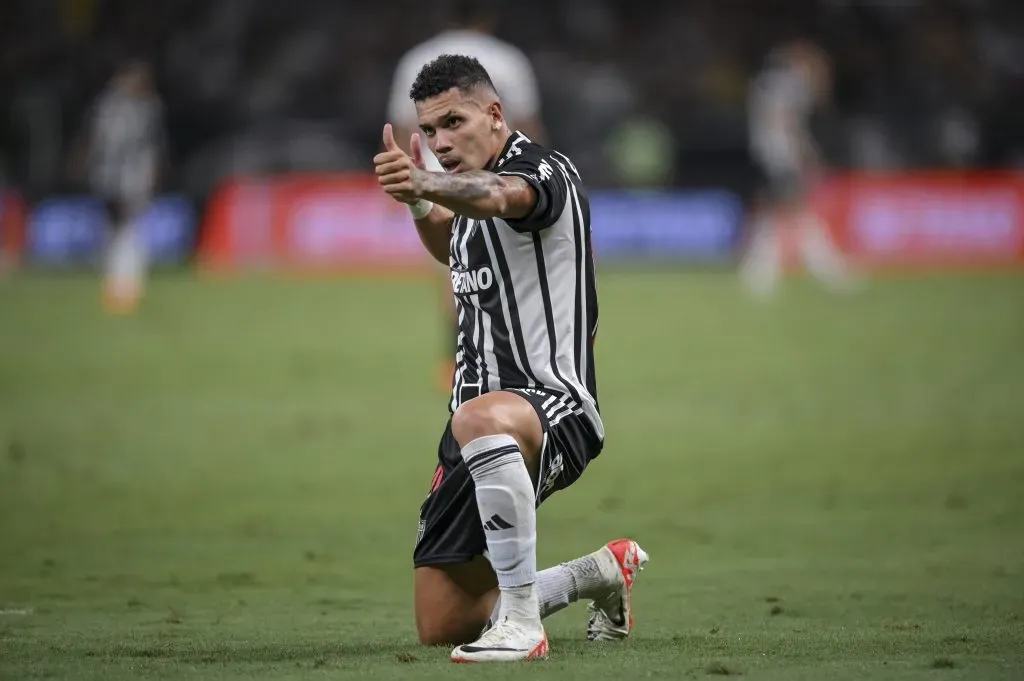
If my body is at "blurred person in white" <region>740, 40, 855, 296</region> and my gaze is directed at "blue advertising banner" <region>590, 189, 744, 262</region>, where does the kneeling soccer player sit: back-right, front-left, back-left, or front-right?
back-left

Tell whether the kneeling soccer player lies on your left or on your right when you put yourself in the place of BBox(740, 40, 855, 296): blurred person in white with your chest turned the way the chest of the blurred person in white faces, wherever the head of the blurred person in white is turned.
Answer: on your right

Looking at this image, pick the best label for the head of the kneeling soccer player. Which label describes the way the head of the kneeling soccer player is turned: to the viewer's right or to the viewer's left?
to the viewer's left

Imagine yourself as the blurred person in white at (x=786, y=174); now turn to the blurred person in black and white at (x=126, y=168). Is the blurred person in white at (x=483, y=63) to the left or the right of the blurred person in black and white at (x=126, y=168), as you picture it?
left

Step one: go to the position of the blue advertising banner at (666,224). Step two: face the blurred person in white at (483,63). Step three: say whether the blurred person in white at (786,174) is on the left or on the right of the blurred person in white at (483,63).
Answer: left

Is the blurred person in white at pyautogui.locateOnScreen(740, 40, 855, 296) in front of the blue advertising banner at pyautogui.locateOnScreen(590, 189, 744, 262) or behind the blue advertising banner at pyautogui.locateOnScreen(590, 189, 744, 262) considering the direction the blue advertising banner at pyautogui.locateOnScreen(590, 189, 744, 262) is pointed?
in front
